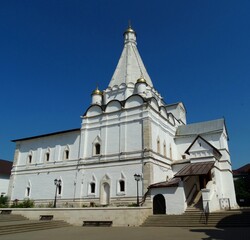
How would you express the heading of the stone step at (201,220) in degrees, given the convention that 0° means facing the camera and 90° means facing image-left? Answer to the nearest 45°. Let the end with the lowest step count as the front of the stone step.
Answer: approximately 0°

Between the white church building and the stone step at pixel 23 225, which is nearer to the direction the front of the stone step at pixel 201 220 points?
the stone step

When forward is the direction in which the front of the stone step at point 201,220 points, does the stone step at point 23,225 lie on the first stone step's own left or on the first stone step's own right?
on the first stone step's own right

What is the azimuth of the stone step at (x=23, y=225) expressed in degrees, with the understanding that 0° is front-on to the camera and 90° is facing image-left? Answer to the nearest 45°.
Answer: approximately 315°

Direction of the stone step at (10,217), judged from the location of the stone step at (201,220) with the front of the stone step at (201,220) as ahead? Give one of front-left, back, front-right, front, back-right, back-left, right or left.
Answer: right
